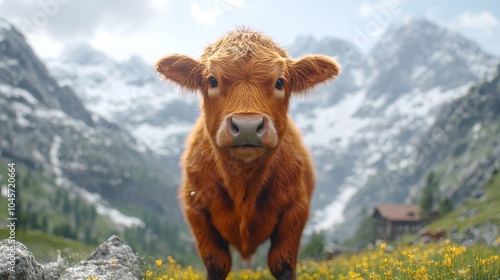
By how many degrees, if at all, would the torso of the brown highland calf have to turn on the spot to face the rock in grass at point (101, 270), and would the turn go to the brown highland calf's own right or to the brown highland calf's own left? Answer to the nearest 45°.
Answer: approximately 90° to the brown highland calf's own right

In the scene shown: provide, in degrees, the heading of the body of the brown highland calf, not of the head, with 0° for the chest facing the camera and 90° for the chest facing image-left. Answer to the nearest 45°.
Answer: approximately 0°

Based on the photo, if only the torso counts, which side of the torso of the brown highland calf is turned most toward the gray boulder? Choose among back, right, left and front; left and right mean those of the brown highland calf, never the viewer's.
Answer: right
